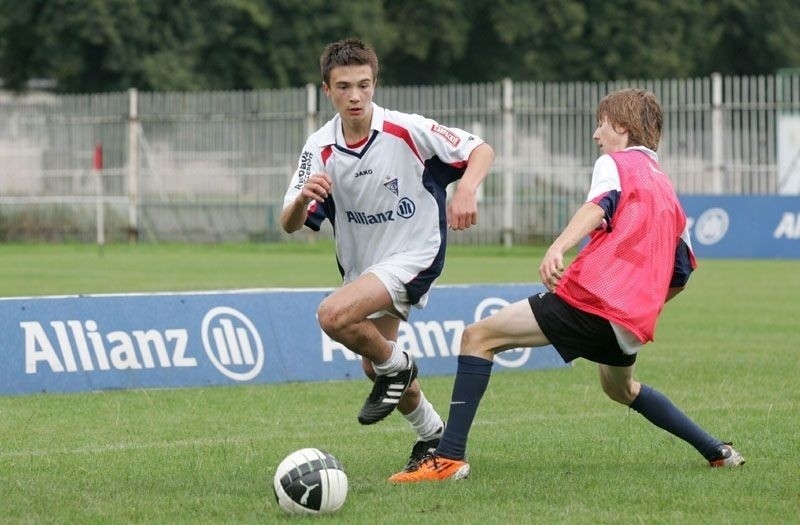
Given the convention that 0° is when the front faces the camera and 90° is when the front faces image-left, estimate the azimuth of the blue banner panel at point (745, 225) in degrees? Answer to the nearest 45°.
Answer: approximately 0°

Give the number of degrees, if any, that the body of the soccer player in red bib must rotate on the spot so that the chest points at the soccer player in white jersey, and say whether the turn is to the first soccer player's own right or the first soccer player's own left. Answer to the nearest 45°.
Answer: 0° — they already face them

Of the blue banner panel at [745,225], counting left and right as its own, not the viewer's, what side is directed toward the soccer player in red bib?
front

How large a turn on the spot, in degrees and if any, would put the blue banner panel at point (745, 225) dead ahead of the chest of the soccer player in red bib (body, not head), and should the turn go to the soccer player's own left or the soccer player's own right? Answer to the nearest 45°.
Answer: approximately 45° to the soccer player's own right

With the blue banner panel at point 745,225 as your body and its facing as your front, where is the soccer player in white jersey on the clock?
The soccer player in white jersey is roughly at 12 o'clock from the blue banner panel.

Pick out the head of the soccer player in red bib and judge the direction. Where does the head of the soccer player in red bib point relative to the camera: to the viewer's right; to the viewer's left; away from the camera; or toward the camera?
to the viewer's left

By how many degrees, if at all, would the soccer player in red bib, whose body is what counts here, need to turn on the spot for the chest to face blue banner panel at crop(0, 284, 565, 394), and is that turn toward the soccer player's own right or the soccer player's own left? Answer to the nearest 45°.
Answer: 0° — they already face it

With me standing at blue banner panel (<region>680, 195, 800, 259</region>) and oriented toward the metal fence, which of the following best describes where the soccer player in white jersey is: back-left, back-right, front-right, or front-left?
back-left

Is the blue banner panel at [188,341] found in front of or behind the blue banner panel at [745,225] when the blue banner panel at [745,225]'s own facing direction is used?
in front

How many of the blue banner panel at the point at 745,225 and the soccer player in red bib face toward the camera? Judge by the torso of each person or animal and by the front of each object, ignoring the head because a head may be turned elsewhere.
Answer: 1

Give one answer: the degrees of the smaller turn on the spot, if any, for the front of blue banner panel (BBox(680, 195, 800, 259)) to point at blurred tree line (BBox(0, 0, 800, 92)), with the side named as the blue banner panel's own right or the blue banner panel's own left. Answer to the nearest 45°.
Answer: approximately 135° to the blue banner panel's own right

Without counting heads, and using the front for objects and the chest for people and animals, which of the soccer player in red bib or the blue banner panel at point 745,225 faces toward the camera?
the blue banner panel
